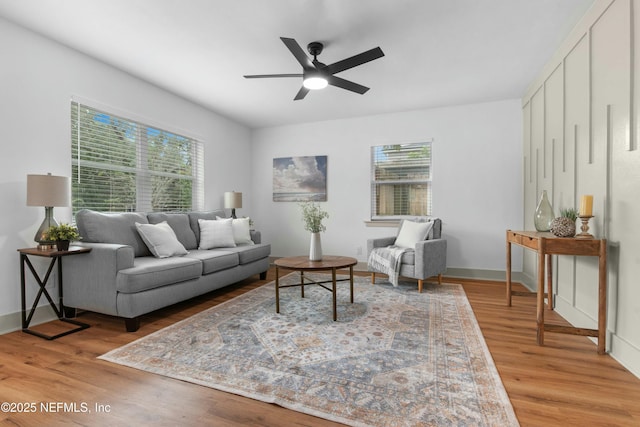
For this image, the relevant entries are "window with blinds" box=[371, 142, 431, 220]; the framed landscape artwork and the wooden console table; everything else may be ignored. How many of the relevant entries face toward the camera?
2

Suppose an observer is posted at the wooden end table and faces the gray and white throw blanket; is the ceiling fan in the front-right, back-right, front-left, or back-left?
front-right

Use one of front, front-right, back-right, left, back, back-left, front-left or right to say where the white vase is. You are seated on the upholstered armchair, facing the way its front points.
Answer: front

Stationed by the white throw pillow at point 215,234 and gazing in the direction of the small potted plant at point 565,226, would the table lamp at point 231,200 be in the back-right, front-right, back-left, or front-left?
back-left

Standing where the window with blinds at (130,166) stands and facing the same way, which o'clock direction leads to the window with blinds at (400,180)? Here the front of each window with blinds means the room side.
the window with blinds at (400,180) is roughly at 11 o'clock from the window with blinds at (130,166).

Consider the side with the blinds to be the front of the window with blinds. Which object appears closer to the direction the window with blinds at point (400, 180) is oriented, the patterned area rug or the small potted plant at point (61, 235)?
the patterned area rug

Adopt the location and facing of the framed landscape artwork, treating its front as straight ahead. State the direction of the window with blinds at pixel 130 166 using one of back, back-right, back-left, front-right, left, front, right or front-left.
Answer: front-right

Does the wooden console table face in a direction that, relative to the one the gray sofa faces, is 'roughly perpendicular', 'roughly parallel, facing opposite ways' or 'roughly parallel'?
roughly parallel, facing opposite ways

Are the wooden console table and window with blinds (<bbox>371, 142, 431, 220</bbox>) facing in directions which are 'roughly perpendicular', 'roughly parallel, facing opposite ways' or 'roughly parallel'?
roughly perpendicular

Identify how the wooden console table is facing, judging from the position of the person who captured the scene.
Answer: facing to the left of the viewer

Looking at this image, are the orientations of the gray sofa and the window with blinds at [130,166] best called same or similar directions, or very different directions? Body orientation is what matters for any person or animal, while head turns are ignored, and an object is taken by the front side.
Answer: same or similar directions

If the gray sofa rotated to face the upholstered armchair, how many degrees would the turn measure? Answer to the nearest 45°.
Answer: approximately 45° to its left

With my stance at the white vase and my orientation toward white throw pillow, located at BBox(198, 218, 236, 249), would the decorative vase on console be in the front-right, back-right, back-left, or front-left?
back-right

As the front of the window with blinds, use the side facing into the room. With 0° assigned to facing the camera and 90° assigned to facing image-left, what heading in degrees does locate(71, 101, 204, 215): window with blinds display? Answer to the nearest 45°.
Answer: approximately 315°

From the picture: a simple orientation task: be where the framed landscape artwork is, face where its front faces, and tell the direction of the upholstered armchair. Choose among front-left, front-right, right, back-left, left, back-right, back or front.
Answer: front-left

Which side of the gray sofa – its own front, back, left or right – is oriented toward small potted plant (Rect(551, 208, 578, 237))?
front

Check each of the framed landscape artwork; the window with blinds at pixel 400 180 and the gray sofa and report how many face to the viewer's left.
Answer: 0

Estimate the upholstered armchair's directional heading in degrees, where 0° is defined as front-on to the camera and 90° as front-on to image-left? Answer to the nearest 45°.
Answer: approximately 45°

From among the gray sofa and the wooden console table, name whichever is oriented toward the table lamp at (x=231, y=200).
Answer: the wooden console table

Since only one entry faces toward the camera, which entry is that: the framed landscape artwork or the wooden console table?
the framed landscape artwork

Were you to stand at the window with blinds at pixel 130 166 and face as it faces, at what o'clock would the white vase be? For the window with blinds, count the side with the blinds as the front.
The white vase is roughly at 12 o'clock from the window with blinds.

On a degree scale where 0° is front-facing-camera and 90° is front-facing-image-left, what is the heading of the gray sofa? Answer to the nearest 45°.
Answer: approximately 315°

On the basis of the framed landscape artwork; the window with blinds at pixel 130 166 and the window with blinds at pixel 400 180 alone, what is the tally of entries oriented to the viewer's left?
0
